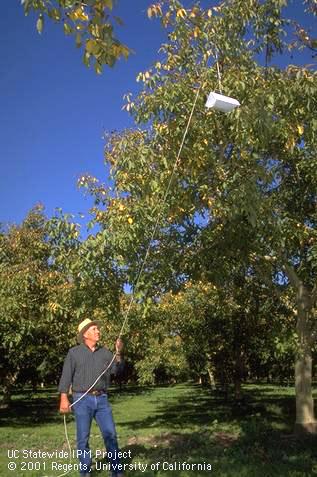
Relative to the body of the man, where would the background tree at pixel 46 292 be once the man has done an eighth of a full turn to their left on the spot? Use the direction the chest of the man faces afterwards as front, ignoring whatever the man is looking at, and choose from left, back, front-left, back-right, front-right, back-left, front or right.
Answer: left

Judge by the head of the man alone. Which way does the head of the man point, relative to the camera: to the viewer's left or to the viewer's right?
to the viewer's right

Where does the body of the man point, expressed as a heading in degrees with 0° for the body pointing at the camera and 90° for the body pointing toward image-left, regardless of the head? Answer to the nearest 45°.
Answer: approximately 315°
